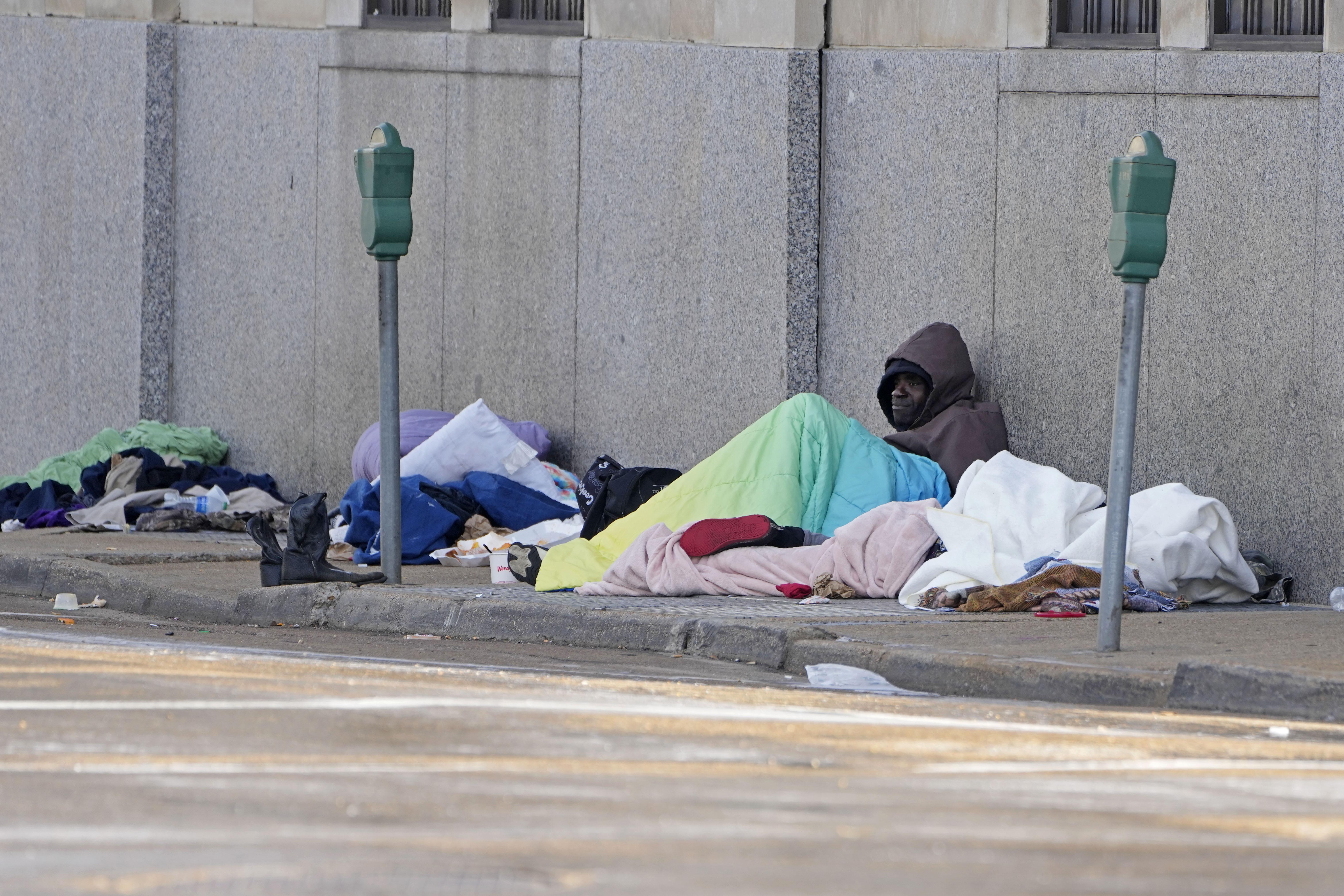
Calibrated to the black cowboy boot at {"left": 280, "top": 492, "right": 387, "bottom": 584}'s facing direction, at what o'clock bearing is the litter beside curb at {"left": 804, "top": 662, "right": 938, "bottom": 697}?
The litter beside curb is roughly at 2 o'clock from the black cowboy boot.

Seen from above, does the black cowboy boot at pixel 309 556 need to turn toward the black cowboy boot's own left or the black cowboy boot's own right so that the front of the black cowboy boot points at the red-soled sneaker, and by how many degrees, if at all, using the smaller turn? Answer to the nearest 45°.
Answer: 0° — it already faces it

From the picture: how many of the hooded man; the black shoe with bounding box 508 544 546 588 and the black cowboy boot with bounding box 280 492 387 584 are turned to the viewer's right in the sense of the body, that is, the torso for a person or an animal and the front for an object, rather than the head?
1

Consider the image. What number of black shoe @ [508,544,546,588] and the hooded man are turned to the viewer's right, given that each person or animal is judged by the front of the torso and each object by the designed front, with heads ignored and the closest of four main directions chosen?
0

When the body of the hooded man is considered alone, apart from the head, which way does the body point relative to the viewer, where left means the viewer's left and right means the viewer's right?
facing the viewer and to the left of the viewer

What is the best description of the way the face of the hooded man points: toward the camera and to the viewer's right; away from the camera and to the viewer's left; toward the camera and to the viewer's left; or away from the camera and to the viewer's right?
toward the camera and to the viewer's left

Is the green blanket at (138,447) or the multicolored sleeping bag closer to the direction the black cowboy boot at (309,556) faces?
the multicolored sleeping bag

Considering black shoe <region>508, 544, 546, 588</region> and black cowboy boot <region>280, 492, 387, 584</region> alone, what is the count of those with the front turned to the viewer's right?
1

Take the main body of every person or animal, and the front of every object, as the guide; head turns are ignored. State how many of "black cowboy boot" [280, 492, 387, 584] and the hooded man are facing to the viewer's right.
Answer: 1

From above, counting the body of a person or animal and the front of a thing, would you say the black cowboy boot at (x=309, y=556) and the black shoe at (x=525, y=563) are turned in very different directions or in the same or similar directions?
very different directions

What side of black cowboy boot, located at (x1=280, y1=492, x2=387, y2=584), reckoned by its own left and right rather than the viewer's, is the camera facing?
right

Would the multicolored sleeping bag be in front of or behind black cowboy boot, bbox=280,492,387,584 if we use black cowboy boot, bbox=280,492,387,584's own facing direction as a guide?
in front

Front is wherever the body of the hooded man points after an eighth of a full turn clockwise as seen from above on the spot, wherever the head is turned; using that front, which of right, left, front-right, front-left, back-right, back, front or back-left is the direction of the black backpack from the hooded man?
front

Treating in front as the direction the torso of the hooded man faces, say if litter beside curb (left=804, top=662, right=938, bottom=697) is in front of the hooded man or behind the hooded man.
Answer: in front

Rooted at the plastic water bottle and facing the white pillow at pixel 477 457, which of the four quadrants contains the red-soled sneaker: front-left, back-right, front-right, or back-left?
front-right
